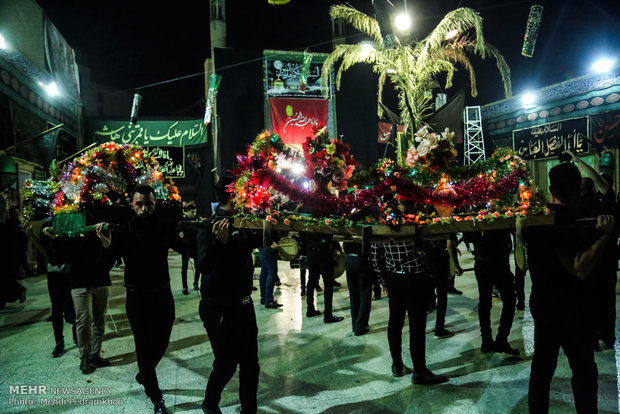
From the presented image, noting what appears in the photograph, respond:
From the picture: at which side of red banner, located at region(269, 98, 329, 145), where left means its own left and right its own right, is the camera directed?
front

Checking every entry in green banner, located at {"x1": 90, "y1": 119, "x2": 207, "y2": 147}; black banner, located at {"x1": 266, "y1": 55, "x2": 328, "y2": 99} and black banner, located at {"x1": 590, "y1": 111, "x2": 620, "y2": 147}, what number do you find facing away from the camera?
0

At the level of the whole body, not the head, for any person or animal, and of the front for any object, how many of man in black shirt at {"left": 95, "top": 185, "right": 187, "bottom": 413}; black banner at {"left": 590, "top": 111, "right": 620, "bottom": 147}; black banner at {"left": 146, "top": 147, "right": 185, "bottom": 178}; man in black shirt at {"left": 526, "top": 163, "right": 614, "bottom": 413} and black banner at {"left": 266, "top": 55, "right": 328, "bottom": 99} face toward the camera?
4

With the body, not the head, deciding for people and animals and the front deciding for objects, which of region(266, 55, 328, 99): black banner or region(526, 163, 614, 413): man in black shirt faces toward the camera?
the black banner

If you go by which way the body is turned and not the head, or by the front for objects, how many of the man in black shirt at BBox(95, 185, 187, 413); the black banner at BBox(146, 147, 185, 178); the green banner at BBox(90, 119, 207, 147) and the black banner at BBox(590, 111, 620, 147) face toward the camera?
4

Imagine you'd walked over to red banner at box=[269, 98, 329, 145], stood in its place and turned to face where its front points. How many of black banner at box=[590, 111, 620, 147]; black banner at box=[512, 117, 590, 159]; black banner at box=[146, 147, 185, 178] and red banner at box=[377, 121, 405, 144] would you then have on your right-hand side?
1

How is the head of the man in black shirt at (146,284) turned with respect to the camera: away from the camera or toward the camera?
toward the camera

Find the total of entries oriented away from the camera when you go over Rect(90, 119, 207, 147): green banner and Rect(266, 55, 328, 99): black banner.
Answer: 0

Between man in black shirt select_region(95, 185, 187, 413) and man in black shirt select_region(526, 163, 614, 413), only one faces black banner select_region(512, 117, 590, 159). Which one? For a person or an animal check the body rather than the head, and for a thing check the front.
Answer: man in black shirt select_region(526, 163, 614, 413)

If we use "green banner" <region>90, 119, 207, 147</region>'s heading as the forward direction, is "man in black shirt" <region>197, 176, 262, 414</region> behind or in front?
in front

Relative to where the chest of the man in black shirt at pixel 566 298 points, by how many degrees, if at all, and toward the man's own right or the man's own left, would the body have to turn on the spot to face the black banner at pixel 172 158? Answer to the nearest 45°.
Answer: approximately 45° to the man's own left

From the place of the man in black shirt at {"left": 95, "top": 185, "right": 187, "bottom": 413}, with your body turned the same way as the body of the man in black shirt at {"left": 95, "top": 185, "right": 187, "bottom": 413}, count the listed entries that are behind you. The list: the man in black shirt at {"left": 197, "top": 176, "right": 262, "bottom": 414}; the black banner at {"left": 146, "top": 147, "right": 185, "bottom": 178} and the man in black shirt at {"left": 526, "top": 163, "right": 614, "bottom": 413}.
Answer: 1

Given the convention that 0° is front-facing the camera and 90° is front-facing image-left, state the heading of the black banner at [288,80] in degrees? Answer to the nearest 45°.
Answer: approximately 0°

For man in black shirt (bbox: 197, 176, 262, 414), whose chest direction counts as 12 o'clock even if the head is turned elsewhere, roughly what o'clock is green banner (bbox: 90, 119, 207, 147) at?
The green banner is roughly at 7 o'clock from the man in black shirt.

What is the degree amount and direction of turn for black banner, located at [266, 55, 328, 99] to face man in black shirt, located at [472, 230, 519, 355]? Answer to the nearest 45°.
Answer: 0° — it already faces them

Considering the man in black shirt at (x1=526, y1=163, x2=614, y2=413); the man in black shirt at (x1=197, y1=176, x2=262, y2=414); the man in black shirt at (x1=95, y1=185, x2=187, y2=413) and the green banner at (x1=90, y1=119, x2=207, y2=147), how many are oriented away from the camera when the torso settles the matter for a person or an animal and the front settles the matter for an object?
1

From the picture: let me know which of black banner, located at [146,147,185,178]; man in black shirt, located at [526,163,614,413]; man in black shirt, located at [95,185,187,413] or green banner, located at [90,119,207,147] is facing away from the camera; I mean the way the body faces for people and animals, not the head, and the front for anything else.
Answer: man in black shirt, located at [526,163,614,413]

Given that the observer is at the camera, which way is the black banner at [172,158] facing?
facing the viewer
